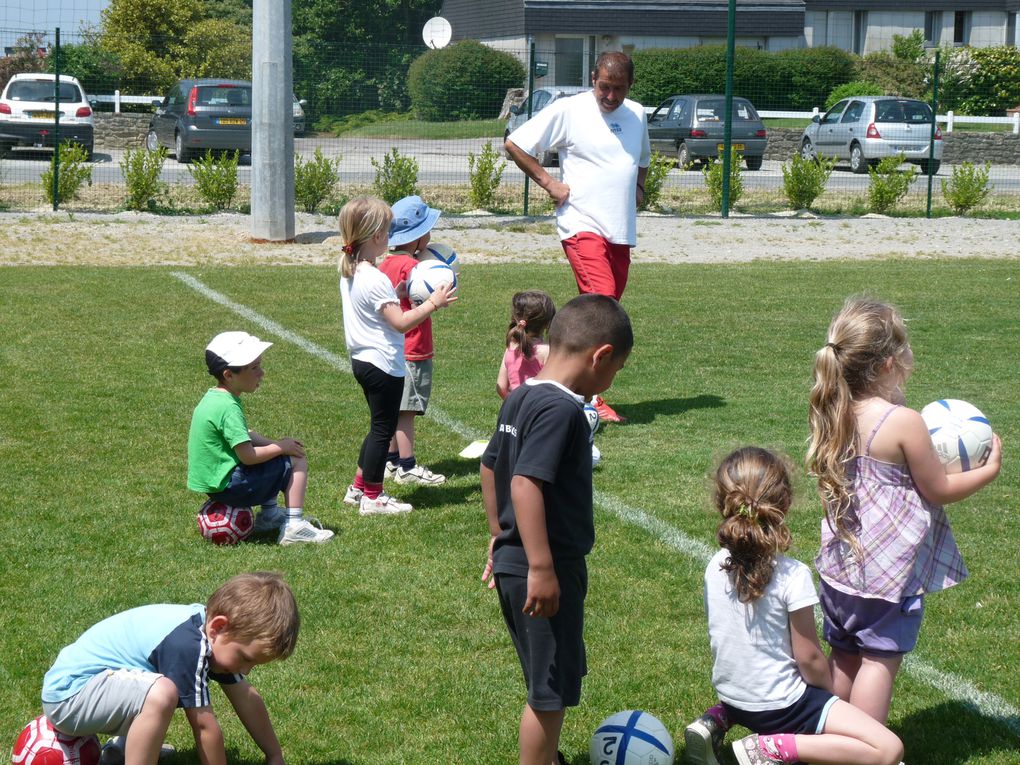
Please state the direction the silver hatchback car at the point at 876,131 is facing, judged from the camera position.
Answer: facing away from the viewer and to the left of the viewer

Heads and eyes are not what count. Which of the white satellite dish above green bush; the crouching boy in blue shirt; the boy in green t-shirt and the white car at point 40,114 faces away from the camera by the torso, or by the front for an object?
the white car

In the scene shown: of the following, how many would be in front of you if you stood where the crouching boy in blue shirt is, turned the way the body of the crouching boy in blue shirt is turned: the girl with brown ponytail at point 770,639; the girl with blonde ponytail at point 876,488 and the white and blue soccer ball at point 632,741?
3

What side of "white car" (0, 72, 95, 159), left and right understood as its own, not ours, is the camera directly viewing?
back

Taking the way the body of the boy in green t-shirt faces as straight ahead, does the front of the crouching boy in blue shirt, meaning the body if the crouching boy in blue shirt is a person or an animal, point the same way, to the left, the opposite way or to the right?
the same way

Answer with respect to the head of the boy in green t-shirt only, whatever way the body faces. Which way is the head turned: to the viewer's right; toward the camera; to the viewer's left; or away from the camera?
to the viewer's right

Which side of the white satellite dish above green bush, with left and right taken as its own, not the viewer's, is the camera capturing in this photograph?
front

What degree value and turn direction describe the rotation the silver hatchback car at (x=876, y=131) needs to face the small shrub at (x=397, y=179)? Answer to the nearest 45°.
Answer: approximately 90° to its left

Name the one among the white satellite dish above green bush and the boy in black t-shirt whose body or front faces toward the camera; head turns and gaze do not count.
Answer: the white satellite dish above green bush

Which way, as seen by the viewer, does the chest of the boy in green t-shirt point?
to the viewer's right

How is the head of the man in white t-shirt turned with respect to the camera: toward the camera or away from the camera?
toward the camera

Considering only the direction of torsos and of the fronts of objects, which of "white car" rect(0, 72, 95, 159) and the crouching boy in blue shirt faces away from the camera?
the white car

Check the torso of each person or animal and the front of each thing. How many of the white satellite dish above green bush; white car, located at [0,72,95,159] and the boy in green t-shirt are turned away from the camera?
1

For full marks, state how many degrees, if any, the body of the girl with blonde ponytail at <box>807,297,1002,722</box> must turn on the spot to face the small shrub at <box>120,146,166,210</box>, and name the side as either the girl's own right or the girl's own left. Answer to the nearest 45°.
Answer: approximately 90° to the girl's own left

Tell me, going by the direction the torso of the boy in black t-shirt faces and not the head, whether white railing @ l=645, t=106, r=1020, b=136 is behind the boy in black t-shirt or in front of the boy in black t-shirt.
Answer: in front

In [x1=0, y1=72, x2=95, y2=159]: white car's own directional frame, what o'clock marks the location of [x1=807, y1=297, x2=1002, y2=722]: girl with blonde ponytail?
The girl with blonde ponytail is roughly at 6 o'clock from the white car.

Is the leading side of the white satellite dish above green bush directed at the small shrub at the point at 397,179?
yes

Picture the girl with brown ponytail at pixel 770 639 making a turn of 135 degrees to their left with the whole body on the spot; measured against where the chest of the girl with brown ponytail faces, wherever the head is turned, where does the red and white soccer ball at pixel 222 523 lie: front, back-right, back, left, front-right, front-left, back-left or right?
front-right

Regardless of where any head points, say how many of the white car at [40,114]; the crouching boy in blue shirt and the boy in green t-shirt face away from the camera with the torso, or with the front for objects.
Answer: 1
